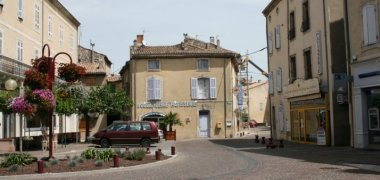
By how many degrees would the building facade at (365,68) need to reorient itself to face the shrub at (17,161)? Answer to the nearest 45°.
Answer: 0° — it already faces it

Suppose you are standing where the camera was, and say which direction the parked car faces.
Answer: facing to the left of the viewer

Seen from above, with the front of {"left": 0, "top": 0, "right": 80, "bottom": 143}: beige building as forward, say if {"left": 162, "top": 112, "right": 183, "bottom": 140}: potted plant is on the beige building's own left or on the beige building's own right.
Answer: on the beige building's own left

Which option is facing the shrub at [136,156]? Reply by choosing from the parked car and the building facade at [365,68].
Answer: the building facade

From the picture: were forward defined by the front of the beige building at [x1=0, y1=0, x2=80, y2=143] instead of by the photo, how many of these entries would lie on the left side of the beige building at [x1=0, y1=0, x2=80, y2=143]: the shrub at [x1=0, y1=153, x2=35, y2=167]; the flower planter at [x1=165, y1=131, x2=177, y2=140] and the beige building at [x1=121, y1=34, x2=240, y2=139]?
2

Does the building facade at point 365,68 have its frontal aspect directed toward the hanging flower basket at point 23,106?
yes

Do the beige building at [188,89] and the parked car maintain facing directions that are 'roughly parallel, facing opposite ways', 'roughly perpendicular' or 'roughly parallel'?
roughly perpendicular

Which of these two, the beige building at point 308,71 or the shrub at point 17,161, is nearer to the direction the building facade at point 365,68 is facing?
the shrub

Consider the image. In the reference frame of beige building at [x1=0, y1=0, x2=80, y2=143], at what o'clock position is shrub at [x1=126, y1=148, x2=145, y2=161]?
The shrub is roughly at 1 o'clock from the beige building.

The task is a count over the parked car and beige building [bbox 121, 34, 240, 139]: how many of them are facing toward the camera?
1

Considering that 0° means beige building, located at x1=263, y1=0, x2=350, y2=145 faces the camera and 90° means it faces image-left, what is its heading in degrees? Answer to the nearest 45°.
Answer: approximately 45°

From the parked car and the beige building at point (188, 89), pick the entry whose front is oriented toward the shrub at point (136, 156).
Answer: the beige building
